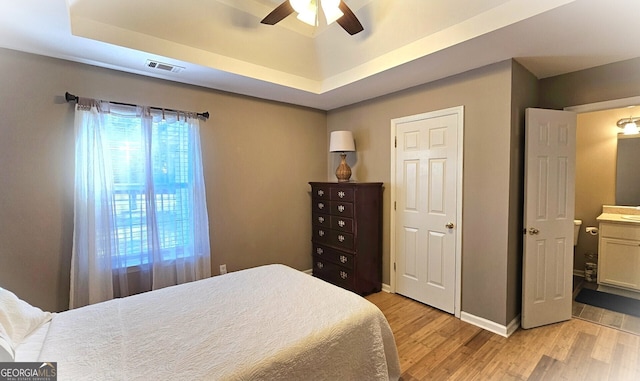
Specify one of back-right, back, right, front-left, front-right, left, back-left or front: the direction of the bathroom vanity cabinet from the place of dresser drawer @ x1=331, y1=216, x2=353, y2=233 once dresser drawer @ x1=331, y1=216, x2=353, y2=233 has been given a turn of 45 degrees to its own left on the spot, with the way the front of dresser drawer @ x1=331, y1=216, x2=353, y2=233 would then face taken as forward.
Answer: left

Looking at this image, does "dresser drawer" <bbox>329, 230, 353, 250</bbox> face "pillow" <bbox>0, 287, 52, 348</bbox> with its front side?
yes

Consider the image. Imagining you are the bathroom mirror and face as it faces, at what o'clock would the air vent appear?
The air vent is roughly at 1 o'clock from the bathroom mirror.

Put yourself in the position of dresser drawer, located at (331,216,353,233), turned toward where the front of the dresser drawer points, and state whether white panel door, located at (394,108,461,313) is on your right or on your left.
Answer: on your left

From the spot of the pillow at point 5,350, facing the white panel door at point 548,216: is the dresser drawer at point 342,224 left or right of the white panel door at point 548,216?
left

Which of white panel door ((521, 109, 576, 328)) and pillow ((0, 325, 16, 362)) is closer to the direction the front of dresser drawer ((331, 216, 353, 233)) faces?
the pillow

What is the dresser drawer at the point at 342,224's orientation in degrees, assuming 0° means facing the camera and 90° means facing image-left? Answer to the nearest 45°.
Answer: approximately 45°

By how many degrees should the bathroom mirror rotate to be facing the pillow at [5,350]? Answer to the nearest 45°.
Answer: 0° — it already faces it
